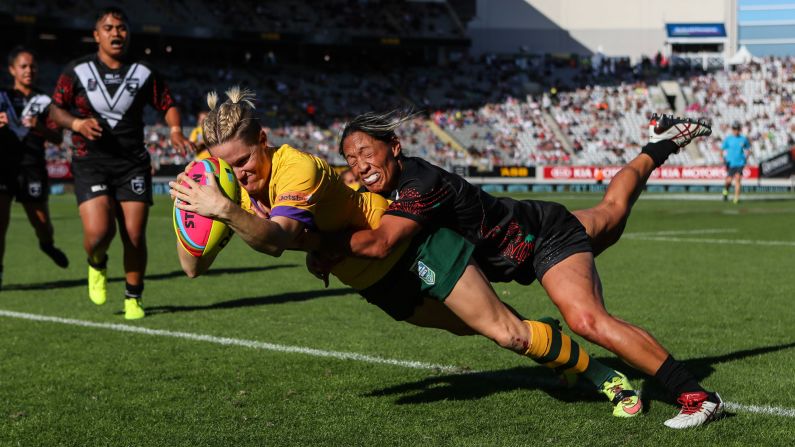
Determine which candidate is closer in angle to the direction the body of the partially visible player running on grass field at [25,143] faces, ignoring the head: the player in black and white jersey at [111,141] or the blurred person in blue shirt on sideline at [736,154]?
the player in black and white jersey

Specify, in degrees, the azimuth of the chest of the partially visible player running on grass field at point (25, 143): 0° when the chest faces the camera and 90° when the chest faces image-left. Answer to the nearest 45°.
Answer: approximately 0°

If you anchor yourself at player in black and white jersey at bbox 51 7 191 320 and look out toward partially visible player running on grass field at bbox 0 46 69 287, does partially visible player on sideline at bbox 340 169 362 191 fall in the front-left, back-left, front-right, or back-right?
front-right

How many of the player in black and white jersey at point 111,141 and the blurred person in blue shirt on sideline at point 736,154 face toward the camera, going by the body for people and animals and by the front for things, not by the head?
2

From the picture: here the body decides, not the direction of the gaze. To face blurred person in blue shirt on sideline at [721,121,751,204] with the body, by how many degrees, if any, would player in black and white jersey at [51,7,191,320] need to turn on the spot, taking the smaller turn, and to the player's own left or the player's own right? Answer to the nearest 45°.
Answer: approximately 135° to the player's own left

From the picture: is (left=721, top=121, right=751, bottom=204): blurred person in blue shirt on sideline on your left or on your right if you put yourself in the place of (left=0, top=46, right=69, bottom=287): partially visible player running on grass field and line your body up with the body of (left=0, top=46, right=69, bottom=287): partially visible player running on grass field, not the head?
on your left

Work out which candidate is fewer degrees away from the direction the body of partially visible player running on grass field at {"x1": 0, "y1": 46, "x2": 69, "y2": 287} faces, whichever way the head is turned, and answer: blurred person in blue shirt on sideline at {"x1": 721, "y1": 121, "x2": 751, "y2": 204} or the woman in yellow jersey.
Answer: the woman in yellow jersey

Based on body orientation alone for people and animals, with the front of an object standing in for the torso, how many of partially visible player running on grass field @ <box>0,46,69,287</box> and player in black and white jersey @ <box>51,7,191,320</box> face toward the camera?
2

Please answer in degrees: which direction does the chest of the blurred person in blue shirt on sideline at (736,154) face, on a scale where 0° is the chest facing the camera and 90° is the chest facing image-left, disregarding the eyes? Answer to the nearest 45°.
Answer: approximately 0°
